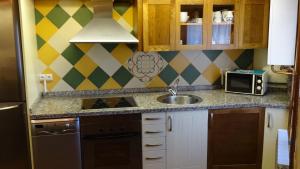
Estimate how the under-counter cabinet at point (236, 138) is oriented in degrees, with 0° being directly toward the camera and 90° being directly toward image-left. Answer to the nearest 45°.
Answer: approximately 0°

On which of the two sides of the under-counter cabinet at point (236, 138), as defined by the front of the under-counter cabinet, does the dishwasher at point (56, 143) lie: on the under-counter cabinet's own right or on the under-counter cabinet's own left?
on the under-counter cabinet's own right

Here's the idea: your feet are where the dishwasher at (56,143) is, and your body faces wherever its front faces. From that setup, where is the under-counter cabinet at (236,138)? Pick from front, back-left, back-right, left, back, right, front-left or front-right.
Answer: left

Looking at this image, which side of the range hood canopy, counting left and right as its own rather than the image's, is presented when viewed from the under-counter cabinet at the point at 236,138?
left

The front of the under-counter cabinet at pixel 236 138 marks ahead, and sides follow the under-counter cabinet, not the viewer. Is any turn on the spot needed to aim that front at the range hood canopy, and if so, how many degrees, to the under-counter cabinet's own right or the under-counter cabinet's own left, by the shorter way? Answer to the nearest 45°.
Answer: approximately 90° to the under-counter cabinet's own right

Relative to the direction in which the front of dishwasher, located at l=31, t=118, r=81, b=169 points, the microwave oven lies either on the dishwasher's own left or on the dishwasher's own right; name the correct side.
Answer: on the dishwasher's own left
